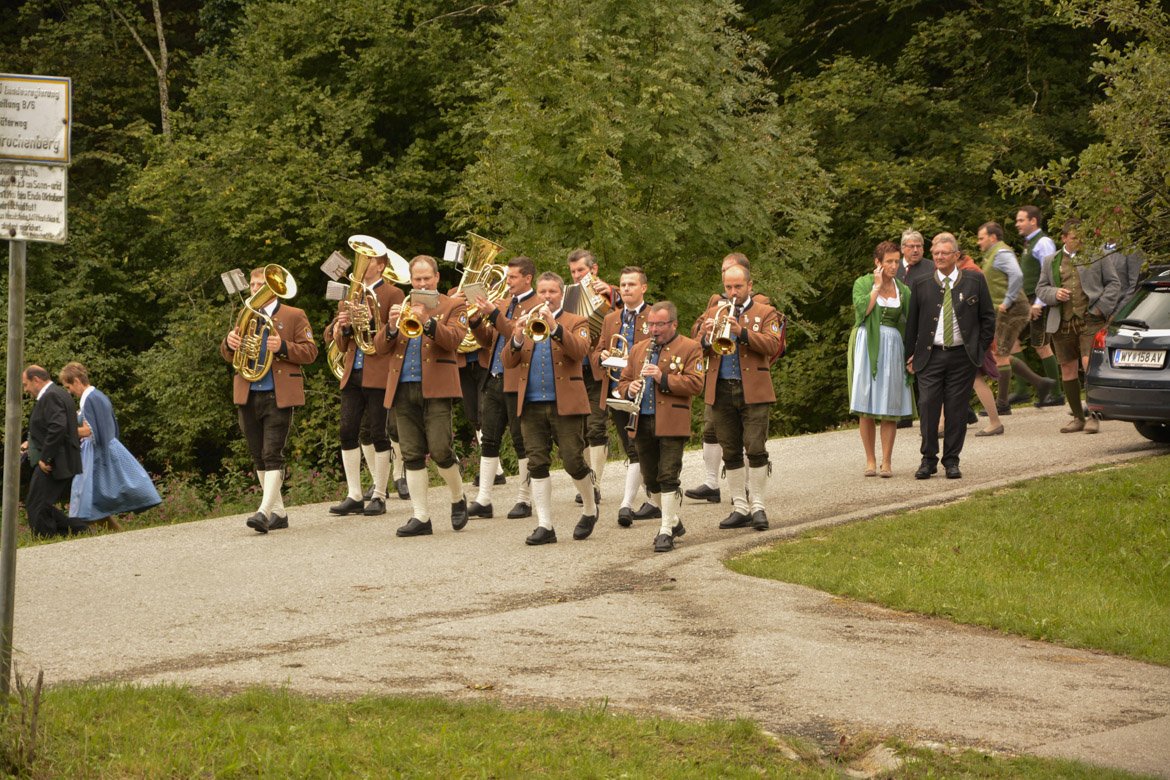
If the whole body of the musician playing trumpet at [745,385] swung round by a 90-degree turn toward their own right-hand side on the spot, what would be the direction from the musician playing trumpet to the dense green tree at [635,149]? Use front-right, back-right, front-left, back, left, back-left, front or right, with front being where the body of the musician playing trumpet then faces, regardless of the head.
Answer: front-right

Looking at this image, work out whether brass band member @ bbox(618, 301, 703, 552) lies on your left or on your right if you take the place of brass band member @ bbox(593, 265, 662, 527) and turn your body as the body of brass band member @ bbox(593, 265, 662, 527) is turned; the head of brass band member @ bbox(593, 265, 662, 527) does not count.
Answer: on your left

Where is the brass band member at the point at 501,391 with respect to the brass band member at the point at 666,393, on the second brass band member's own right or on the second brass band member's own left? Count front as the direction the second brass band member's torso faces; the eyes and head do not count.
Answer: on the second brass band member's own right

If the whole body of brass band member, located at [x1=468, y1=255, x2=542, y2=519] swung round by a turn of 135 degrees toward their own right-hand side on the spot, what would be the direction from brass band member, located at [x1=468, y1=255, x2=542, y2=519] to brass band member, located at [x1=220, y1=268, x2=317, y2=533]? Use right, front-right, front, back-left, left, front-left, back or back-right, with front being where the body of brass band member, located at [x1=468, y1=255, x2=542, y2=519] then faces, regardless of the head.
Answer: left

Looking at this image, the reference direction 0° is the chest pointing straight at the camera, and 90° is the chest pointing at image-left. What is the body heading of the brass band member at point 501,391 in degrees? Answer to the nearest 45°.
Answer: approximately 45°

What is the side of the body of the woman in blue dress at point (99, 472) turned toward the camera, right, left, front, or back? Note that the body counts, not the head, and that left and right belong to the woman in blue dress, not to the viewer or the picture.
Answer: left

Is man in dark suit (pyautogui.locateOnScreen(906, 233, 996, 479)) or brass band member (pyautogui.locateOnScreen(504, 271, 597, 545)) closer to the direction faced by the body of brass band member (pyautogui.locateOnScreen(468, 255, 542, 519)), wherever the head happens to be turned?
the brass band member

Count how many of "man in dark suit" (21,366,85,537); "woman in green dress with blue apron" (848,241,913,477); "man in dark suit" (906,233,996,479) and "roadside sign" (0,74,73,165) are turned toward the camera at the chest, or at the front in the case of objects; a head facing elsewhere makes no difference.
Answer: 3

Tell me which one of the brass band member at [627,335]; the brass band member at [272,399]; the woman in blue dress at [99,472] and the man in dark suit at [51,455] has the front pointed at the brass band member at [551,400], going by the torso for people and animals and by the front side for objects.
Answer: the brass band member at [627,335]

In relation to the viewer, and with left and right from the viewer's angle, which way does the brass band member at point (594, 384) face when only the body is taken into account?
facing the viewer and to the left of the viewer

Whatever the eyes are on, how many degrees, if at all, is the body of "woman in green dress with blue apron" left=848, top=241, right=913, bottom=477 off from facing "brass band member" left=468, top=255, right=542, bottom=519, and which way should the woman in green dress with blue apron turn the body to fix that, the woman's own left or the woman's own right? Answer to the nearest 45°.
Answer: approximately 45° to the woman's own right

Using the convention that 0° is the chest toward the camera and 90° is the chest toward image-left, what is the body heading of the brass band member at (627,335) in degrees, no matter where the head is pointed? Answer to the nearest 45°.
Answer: approximately 45°

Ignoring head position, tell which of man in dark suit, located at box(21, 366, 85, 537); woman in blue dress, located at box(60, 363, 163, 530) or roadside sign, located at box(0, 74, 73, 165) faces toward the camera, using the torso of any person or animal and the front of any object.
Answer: the roadside sign

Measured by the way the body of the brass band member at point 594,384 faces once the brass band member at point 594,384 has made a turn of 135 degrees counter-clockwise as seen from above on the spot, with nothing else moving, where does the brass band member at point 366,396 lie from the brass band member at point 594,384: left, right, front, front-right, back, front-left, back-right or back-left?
back
